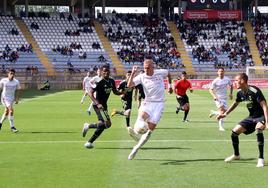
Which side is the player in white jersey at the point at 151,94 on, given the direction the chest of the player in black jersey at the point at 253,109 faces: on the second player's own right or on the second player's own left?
on the second player's own right

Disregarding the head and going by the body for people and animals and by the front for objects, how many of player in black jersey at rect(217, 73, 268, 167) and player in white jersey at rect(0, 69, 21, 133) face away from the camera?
0

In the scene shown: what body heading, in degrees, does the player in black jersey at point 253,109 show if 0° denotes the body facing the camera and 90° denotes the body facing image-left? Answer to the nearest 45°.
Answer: approximately 45°

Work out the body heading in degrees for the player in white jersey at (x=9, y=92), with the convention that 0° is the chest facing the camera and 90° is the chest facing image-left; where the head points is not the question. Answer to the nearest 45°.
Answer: approximately 315°

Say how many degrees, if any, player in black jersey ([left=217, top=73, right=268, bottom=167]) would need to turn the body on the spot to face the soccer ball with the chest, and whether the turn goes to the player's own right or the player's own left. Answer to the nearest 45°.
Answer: approximately 45° to the player's own right

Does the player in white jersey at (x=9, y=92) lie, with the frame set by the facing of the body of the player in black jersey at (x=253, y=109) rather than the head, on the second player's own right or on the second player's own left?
on the second player's own right

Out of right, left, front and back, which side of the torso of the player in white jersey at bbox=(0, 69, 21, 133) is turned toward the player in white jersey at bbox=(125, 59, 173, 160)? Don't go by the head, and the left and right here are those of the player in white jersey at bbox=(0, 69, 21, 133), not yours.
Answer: front
